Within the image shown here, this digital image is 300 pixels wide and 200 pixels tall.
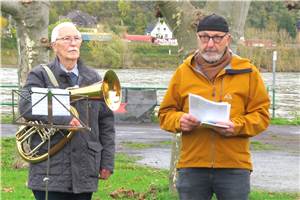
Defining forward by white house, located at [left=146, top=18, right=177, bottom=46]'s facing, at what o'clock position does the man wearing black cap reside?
The man wearing black cap is roughly at 12 o'clock from the white house.

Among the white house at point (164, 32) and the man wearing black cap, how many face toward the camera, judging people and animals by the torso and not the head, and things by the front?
2

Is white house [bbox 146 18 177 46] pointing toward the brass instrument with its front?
yes

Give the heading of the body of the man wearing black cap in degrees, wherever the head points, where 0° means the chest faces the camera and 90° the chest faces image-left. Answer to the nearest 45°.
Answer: approximately 0°

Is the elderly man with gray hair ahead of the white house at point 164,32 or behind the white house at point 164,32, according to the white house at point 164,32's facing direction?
ahead

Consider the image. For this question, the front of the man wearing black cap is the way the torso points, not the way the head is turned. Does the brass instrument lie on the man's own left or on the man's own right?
on the man's own right

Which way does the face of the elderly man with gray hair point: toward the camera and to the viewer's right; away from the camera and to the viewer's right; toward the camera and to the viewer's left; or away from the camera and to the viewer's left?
toward the camera and to the viewer's right

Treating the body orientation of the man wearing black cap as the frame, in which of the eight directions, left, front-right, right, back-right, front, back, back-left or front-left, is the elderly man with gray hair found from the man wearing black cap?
right

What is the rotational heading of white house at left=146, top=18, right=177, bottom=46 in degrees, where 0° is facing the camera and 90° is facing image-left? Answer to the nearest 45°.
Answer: approximately 0°
